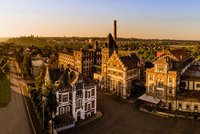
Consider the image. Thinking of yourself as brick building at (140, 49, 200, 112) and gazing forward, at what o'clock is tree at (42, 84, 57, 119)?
The tree is roughly at 12 o'clock from the brick building.

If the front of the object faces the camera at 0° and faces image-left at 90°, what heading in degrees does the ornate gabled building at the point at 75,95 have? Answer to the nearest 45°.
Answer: approximately 0°

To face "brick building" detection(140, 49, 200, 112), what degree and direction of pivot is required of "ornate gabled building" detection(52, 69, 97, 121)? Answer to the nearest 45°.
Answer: approximately 90° to its left

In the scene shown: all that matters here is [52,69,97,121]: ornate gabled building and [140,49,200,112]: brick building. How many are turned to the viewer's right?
0

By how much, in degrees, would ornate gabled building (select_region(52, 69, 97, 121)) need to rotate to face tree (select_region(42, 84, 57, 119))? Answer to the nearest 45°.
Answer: approximately 45° to its right

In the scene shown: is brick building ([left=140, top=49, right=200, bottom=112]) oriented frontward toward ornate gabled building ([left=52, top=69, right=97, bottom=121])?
yes

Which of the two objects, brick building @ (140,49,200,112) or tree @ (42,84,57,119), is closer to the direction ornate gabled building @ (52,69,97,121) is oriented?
the tree
